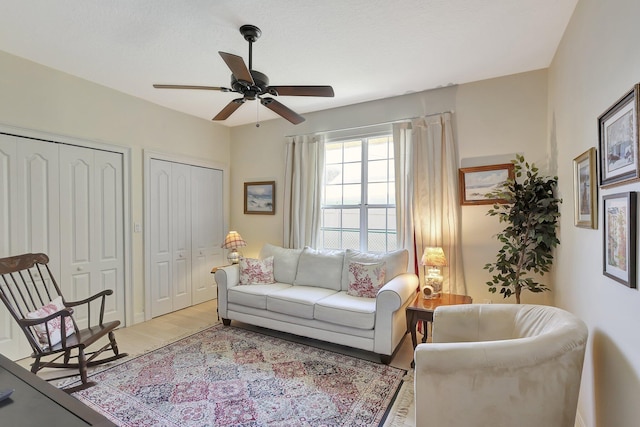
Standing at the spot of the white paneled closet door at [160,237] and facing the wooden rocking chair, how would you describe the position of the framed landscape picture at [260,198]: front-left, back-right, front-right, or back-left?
back-left

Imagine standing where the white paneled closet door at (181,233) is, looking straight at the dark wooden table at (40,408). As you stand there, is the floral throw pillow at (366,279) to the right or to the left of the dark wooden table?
left

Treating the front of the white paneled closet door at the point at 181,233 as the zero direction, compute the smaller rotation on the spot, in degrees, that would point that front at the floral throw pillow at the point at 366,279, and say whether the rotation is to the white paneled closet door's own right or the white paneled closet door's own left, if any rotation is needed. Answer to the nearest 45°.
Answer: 0° — it already faces it

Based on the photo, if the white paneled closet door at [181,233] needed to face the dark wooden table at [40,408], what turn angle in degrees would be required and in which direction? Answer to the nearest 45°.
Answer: approximately 45° to its right

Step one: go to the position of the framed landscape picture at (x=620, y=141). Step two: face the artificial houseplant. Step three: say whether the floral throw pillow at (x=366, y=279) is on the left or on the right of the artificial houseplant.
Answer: left

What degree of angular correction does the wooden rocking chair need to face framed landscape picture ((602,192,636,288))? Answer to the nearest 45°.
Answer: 0° — it already faces it

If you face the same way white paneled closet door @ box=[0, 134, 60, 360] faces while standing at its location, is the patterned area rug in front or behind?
in front

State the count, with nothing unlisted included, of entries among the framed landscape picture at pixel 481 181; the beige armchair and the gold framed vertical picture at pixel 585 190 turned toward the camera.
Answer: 1

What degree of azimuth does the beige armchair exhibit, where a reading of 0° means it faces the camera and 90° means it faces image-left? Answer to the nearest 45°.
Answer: approximately 90°

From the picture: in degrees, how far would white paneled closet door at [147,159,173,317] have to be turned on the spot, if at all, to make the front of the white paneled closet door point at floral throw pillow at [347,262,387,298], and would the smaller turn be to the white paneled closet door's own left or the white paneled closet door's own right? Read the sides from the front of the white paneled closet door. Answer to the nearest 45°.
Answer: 0° — it already faces it

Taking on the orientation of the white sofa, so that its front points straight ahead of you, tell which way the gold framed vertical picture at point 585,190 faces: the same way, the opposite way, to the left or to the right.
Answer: to the right

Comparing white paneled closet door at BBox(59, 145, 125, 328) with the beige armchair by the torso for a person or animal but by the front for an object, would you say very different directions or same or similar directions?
very different directions

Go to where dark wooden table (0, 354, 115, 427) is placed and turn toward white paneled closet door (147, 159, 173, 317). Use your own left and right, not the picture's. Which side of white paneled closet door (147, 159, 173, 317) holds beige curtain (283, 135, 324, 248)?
right

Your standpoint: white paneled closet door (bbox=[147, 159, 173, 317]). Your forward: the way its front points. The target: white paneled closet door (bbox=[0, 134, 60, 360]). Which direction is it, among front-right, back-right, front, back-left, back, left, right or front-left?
right

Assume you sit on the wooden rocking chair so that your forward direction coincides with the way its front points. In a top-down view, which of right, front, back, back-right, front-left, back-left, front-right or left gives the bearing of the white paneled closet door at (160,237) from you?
left

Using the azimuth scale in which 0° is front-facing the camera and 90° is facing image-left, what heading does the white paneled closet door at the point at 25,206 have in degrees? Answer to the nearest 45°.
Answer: approximately 315°
